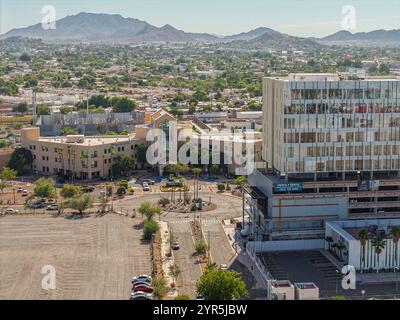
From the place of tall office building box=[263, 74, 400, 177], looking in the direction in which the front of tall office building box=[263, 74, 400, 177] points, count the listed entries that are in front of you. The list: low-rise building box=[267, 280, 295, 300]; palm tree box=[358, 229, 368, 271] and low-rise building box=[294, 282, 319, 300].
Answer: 3

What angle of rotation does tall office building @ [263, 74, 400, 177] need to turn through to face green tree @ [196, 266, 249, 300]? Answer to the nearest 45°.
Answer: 0° — it already faces it

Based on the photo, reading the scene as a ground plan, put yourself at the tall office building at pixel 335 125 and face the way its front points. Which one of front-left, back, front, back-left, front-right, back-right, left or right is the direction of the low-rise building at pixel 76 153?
back-right

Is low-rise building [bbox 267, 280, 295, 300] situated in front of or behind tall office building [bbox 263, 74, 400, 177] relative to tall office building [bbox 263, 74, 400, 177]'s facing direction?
in front

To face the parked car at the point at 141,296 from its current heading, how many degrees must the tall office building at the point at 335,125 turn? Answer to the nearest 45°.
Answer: approximately 45° to its right

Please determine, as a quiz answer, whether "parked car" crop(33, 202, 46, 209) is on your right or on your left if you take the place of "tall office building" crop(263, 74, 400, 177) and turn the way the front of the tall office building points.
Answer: on your right

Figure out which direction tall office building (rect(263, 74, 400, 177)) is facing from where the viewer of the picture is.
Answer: facing the viewer

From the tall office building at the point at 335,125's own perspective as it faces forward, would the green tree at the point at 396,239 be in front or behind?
in front

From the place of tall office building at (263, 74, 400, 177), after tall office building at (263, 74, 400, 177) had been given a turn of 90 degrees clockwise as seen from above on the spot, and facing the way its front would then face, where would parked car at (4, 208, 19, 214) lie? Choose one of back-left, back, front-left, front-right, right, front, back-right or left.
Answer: front

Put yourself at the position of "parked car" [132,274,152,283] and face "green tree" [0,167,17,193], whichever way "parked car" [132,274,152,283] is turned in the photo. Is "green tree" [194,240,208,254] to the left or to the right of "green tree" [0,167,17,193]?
right

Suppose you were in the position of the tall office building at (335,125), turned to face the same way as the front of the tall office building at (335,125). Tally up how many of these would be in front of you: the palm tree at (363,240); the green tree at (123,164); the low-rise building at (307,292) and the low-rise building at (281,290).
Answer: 3

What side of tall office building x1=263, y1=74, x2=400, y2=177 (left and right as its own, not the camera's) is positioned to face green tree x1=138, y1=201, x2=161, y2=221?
right

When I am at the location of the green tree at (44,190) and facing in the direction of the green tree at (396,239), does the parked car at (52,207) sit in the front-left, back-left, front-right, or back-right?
front-right

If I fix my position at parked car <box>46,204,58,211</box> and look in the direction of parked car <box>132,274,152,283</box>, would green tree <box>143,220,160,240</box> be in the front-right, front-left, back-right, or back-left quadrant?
front-left

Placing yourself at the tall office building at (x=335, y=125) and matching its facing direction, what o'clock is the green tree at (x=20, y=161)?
The green tree is roughly at 4 o'clock from the tall office building.

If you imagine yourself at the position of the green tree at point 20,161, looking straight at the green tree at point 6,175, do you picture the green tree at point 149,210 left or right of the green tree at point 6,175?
left

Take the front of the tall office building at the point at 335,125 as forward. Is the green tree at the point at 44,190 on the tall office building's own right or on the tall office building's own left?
on the tall office building's own right

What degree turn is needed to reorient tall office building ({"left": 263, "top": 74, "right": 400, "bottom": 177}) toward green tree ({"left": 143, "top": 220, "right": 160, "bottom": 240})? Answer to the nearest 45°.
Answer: approximately 90° to its right
